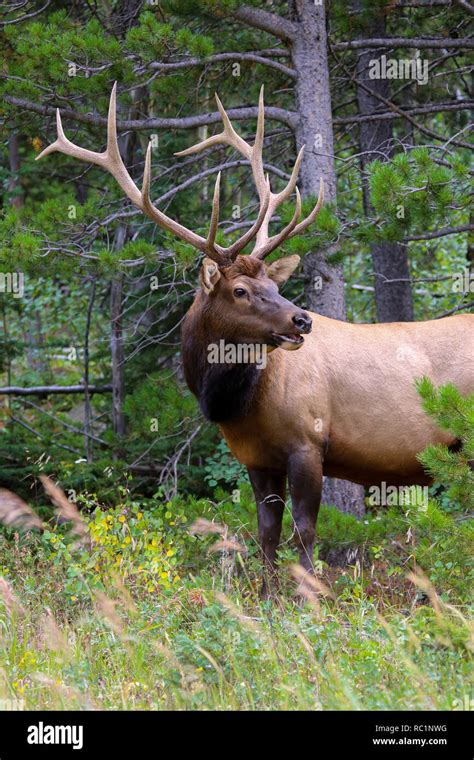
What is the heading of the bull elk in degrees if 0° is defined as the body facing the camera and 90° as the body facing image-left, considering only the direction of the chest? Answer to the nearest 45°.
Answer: approximately 45°
